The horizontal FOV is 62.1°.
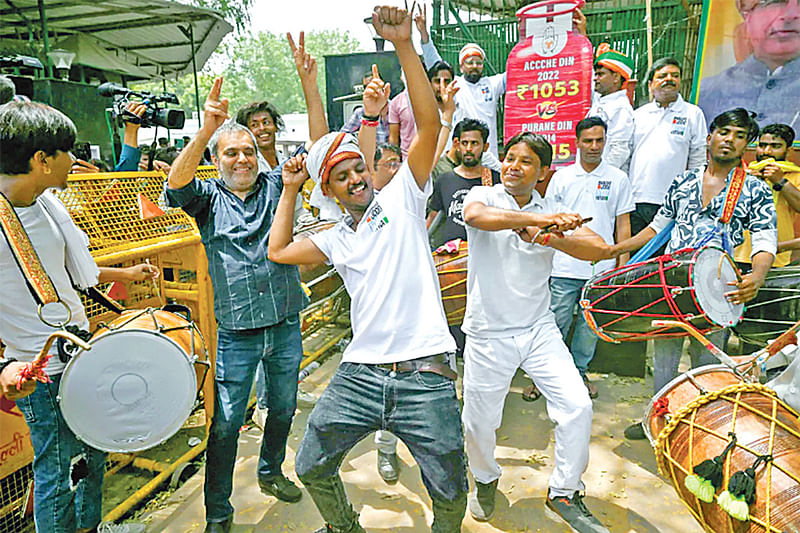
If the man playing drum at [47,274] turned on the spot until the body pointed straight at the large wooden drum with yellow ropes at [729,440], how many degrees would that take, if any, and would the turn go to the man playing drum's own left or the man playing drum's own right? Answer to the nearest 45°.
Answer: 0° — they already face it

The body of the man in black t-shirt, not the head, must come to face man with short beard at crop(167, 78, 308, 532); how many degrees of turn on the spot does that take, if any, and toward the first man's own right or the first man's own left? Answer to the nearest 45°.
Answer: approximately 45° to the first man's own right

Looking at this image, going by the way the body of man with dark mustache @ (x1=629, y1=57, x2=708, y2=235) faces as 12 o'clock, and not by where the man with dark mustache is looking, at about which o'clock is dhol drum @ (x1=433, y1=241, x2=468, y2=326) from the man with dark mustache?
The dhol drum is roughly at 1 o'clock from the man with dark mustache.

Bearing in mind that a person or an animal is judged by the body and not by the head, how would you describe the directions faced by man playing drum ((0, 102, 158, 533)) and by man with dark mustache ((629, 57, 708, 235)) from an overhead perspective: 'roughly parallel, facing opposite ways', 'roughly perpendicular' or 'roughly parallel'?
roughly perpendicular

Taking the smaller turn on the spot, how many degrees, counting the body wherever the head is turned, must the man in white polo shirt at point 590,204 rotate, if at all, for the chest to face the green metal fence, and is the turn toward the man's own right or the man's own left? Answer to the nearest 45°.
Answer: approximately 180°

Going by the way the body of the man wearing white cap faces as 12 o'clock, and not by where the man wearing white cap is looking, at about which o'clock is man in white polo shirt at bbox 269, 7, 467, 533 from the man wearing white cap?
The man in white polo shirt is roughly at 12 o'clock from the man wearing white cap.

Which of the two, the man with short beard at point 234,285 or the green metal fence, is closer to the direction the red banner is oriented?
the man with short beard

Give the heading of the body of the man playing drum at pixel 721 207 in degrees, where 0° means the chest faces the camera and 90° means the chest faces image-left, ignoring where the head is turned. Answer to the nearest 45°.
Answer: approximately 0°

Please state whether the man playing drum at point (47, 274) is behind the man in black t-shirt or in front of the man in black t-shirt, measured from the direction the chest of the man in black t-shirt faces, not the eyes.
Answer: in front

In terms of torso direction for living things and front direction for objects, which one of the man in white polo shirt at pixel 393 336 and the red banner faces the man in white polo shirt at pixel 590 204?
the red banner

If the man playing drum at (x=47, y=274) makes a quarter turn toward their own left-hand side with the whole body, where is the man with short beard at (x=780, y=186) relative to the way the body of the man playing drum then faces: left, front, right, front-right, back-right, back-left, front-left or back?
front-right
